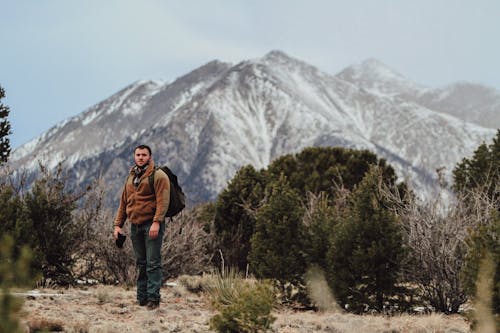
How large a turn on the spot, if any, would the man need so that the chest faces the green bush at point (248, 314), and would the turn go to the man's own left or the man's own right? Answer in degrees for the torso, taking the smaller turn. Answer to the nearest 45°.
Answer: approximately 90° to the man's own left

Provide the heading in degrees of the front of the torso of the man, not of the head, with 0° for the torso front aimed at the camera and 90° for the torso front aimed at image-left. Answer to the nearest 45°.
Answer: approximately 45°

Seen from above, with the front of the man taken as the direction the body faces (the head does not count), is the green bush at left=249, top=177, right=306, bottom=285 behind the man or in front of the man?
behind
